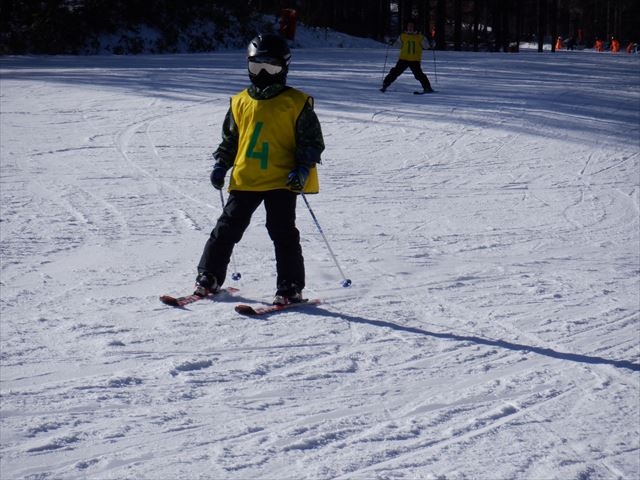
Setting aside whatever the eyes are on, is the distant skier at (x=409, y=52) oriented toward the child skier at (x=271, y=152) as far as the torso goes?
yes

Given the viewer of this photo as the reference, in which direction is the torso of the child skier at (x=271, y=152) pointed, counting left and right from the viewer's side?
facing the viewer and to the left of the viewer

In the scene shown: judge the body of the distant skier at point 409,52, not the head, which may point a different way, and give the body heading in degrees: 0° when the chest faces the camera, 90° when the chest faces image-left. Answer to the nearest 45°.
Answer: approximately 0°

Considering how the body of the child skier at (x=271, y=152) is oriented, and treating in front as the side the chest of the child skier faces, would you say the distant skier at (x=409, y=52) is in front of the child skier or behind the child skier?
behind
